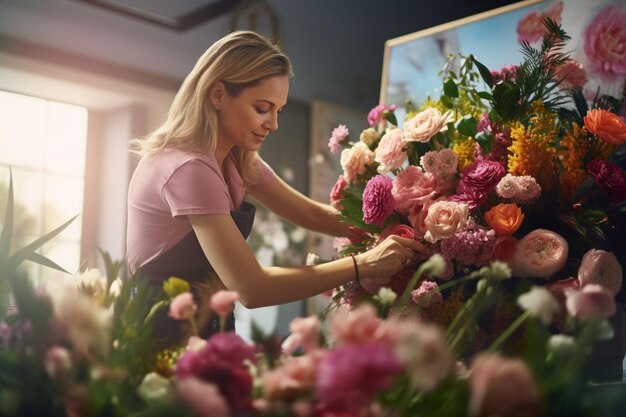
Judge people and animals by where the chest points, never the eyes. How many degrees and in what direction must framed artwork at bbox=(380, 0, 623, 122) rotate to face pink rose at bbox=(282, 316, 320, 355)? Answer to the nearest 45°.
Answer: approximately 45° to its left

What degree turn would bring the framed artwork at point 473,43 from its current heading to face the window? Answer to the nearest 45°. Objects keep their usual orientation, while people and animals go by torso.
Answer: approximately 90° to its right

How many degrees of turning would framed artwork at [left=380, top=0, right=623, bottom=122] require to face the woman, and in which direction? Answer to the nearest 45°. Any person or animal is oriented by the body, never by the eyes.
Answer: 0° — it already faces them

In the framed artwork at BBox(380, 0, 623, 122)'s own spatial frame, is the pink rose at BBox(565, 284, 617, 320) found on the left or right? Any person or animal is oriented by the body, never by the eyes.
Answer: on its left

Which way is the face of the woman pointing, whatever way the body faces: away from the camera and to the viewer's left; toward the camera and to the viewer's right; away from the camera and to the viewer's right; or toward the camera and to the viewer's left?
toward the camera and to the viewer's right

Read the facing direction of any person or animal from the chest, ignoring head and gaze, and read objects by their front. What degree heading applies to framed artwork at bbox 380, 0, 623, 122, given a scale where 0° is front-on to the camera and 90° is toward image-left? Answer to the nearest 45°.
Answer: approximately 45°

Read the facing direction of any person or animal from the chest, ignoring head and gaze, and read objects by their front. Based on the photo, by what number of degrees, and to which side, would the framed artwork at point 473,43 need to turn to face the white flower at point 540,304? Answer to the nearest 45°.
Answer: approximately 45° to its left

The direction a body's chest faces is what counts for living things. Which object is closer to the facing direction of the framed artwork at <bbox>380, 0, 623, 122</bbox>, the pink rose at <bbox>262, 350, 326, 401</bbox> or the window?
the pink rose

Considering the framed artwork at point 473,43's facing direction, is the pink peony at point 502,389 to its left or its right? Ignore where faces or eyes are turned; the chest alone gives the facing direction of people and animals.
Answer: on its left

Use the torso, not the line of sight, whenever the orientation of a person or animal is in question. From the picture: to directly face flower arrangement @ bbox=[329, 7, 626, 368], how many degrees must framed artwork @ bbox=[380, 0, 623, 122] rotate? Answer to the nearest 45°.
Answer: approximately 45° to its left
